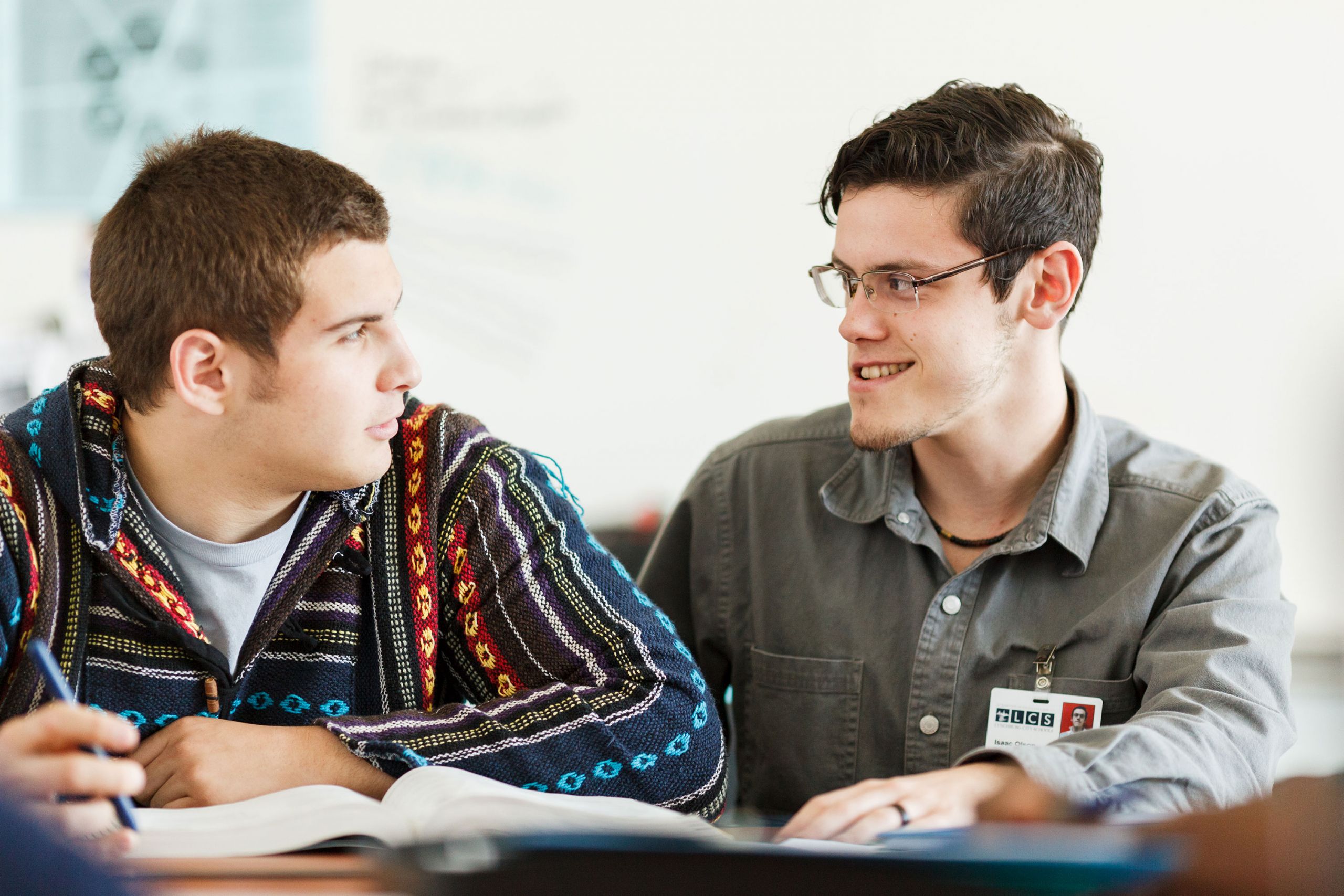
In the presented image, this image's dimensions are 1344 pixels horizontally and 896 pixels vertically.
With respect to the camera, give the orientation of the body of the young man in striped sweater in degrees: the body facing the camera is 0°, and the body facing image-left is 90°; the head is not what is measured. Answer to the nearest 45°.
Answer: approximately 0°

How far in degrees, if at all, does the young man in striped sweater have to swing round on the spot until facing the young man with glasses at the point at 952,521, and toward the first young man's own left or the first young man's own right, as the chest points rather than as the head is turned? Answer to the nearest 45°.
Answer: approximately 90° to the first young man's own left

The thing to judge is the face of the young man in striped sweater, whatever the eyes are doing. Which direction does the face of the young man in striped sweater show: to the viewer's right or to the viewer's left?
to the viewer's right
